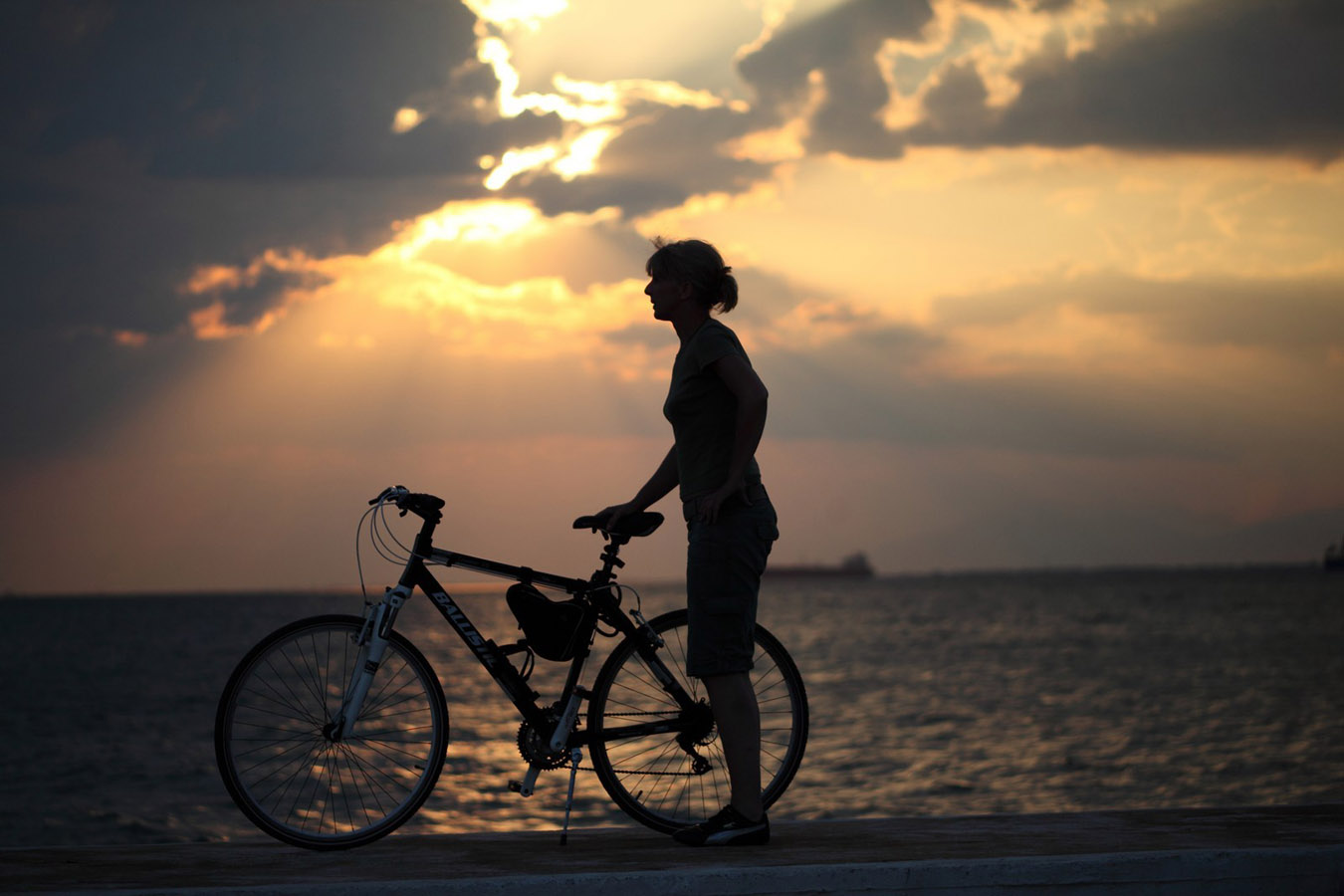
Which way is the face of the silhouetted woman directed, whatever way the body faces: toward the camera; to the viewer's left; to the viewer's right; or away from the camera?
to the viewer's left

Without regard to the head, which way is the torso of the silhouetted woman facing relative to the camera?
to the viewer's left

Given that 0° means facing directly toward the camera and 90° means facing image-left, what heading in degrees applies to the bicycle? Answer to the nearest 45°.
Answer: approximately 90°
